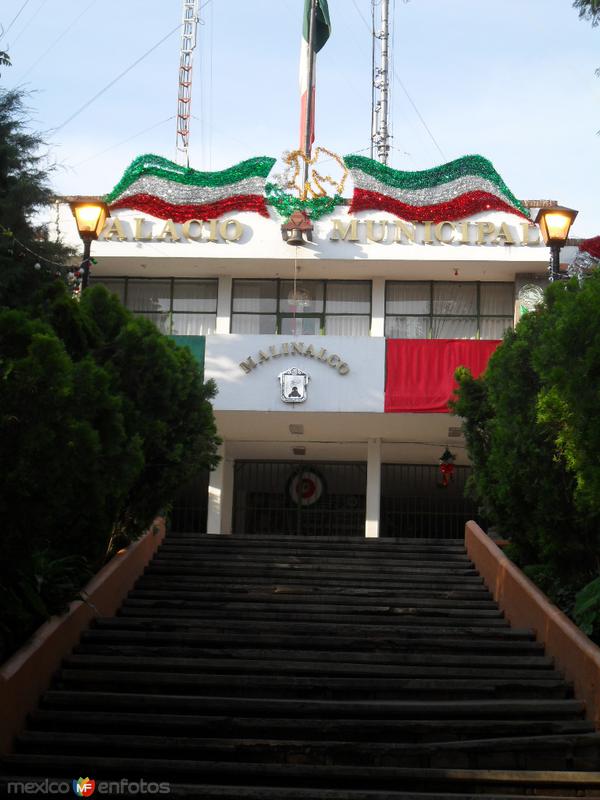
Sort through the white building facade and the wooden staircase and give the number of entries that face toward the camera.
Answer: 2

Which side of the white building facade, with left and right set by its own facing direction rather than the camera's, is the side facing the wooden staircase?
front

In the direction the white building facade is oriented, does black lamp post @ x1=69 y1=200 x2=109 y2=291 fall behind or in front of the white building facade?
in front

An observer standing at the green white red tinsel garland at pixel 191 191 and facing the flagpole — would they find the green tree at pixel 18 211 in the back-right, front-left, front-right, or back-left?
back-right

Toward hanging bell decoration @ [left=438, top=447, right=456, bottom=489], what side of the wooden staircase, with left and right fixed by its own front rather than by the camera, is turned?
back

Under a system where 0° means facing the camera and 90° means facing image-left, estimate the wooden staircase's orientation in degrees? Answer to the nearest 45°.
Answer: approximately 0°

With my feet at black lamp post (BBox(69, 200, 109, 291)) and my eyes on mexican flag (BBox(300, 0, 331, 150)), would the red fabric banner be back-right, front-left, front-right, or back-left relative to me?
front-right

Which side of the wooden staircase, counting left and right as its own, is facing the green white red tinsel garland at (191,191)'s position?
back

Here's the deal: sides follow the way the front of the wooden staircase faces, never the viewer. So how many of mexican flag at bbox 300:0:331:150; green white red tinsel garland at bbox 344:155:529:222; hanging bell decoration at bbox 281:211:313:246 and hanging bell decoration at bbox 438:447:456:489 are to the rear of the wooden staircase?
4

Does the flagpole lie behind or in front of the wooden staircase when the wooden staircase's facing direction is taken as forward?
behind

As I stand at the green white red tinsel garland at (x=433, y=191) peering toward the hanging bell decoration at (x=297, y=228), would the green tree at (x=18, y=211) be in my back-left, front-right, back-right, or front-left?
front-left

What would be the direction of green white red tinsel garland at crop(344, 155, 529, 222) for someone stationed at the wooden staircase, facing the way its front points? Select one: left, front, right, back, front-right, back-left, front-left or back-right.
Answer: back

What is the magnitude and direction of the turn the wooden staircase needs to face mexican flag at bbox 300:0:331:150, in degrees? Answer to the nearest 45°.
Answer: approximately 180°

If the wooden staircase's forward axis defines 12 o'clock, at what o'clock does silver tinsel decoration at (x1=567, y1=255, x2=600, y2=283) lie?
The silver tinsel decoration is roughly at 7 o'clock from the wooden staircase.
